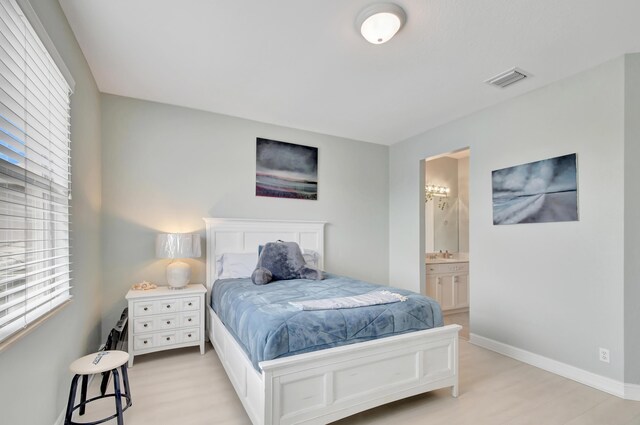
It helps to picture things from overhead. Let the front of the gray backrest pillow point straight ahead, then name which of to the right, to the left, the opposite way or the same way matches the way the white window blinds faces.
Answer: to the left

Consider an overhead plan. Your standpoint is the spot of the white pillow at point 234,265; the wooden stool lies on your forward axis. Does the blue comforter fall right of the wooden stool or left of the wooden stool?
left

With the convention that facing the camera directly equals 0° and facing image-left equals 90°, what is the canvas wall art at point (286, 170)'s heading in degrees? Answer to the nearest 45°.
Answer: approximately 315°

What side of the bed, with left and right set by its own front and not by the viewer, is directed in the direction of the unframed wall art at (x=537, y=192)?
left

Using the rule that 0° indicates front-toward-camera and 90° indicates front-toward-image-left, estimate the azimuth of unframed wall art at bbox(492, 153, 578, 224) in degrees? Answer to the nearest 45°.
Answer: approximately 45°

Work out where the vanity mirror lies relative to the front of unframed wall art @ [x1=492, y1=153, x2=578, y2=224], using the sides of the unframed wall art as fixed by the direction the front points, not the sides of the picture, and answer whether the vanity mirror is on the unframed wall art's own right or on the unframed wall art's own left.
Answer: on the unframed wall art's own right

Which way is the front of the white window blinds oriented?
to the viewer's right

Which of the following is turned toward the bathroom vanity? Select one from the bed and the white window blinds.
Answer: the white window blinds

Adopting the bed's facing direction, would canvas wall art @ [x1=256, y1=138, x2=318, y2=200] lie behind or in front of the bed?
behind

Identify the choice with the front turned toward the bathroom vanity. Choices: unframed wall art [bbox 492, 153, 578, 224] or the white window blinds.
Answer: the white window blinds

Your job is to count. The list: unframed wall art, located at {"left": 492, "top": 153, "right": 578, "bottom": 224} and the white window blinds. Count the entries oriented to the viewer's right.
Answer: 1

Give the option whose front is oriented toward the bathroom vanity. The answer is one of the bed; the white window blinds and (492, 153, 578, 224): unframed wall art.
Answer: the white window blinds
